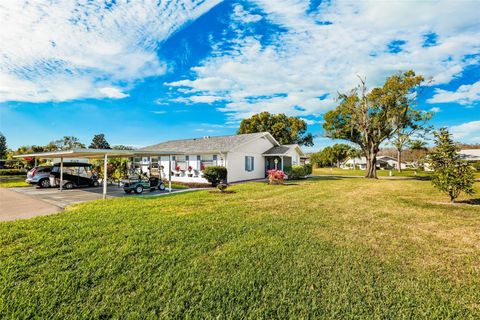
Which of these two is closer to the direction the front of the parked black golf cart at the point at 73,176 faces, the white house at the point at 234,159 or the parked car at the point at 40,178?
the white house

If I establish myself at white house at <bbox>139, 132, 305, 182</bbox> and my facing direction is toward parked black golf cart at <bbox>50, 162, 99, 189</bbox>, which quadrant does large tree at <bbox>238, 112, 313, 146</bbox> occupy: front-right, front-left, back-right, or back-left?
back-right

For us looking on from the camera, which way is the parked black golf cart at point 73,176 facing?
facing to the right of the viewer

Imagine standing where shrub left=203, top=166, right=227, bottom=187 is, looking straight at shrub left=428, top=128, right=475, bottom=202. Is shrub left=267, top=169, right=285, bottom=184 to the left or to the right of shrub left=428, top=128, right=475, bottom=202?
left

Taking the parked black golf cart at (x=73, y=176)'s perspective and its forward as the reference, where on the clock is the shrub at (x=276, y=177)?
The shrub is roughly at 1 o'clock from the parked black golf cart.

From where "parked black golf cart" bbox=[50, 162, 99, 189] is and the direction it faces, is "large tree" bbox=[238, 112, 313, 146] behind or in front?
in front

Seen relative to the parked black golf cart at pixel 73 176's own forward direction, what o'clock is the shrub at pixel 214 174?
The shrub is roughly at 1 o'clock from the parked black golf cart.

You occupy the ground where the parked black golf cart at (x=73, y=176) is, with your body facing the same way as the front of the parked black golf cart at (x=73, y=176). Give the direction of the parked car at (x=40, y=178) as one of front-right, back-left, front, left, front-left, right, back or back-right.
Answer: back-left

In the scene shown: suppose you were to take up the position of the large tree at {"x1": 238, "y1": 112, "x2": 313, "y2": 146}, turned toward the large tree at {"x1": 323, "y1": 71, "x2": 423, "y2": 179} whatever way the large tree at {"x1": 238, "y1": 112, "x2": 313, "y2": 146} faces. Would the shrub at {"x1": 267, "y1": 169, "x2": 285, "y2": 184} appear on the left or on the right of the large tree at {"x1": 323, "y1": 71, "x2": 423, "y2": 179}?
right

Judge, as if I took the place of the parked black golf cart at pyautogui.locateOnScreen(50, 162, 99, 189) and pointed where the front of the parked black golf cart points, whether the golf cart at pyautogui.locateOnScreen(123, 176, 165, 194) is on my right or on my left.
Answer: on my right
